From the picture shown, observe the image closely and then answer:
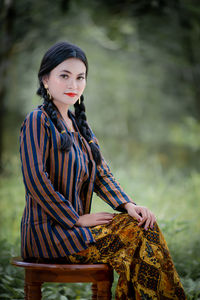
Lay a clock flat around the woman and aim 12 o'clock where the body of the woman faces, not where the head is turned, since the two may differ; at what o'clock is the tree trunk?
The tree trunk is roughly at 7 o'clock from the woman.
